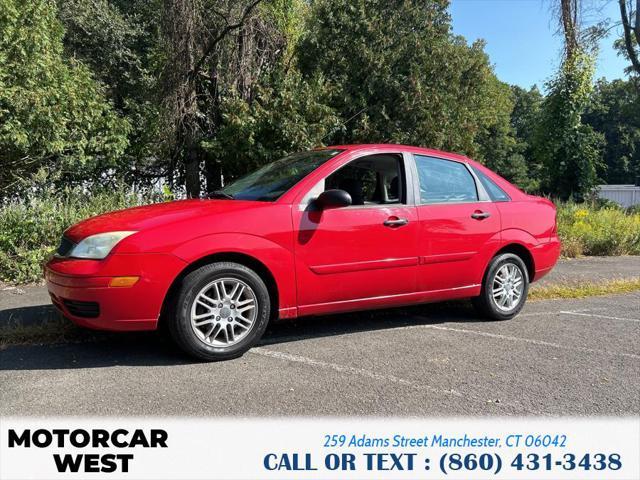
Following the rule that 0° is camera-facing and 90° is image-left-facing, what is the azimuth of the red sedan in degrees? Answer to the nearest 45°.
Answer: approximately 45°

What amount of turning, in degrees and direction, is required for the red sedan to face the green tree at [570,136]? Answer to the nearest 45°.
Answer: approximately 180°

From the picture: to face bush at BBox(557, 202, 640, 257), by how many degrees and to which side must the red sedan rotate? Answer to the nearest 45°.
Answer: approximately 180°

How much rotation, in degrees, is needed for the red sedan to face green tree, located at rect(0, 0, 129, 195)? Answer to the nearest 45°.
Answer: approximately 90° to its right

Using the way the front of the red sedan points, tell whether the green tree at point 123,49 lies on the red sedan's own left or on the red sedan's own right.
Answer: on the red sedan's own right
